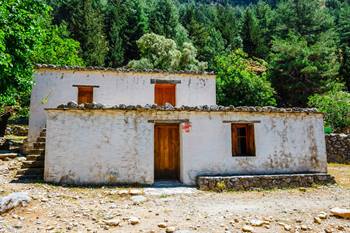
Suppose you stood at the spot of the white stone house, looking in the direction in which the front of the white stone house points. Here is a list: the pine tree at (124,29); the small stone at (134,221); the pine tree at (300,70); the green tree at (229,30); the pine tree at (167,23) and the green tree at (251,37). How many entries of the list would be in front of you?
1

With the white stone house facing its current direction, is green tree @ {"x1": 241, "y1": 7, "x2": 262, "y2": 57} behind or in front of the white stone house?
behind

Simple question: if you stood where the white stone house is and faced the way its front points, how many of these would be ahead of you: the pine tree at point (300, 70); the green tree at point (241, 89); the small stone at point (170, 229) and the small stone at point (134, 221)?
2

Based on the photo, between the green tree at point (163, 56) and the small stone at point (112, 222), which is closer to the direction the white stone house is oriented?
the small stone

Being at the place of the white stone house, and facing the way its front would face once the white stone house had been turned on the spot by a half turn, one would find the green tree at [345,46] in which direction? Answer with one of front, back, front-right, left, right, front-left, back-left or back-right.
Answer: front-right

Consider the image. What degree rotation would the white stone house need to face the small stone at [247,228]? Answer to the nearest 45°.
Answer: approximately 45° to its left

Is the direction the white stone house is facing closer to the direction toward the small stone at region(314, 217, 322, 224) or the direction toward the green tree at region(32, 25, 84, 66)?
the small stone

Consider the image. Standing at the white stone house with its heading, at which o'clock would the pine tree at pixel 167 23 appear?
The pine tree is roughly at 6 o'clock from the white stone house.

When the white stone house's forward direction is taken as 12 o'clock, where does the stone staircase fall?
The stone staircase is roughly at 3 o'clock from the white stone house.

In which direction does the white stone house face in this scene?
toward the camera

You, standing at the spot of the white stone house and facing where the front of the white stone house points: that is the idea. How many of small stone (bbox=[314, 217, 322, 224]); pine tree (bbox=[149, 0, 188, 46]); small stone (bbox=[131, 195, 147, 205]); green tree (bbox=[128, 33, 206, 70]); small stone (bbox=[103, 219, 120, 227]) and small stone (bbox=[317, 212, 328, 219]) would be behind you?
2

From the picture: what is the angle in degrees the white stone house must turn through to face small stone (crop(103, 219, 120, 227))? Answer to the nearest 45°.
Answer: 0° — it already faces it

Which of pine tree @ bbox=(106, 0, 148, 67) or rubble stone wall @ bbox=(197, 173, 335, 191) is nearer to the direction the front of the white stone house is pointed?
the rubble stone wall

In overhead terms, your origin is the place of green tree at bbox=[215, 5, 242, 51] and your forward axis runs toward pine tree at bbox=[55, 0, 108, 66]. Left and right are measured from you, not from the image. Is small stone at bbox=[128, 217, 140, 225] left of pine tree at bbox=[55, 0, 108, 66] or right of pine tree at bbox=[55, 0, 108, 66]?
left

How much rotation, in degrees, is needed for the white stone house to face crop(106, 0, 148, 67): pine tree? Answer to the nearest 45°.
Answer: approximately 180°

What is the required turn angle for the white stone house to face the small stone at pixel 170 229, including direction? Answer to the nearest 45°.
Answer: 0° — it already faces it

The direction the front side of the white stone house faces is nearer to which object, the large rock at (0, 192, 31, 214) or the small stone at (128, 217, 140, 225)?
the small stone
